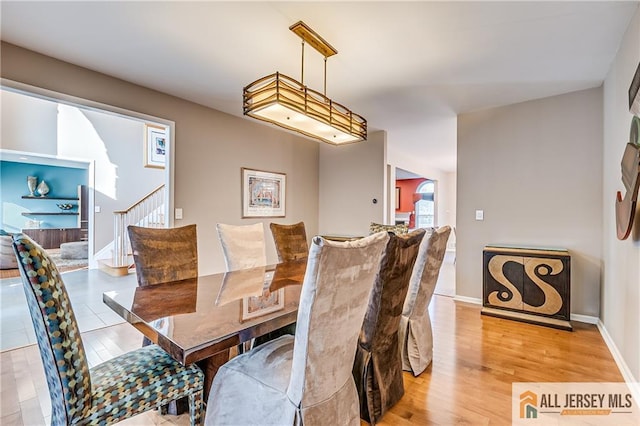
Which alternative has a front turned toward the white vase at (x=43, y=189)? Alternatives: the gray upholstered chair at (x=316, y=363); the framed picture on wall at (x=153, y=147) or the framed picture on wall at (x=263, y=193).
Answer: the gray upholstered chair

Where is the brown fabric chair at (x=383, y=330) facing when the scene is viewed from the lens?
facing away from the viewer and to the left of the viewer

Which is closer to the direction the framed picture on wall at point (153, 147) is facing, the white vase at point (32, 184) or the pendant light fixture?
the pendant light fixture

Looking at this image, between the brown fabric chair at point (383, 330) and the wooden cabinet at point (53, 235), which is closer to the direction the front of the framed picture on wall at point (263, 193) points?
the brown fabric chair

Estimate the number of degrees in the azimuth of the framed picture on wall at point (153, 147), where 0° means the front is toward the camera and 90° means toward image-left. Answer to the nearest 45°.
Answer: approximately 315°

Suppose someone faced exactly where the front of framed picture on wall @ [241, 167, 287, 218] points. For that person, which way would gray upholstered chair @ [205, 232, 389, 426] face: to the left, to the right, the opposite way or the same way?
the opposite way

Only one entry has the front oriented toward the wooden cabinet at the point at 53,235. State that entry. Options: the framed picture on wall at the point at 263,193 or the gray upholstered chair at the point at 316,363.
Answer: the gray upholstered chair

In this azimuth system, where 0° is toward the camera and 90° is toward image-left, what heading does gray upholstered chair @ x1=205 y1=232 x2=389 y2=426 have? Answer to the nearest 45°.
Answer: approximately 135°
